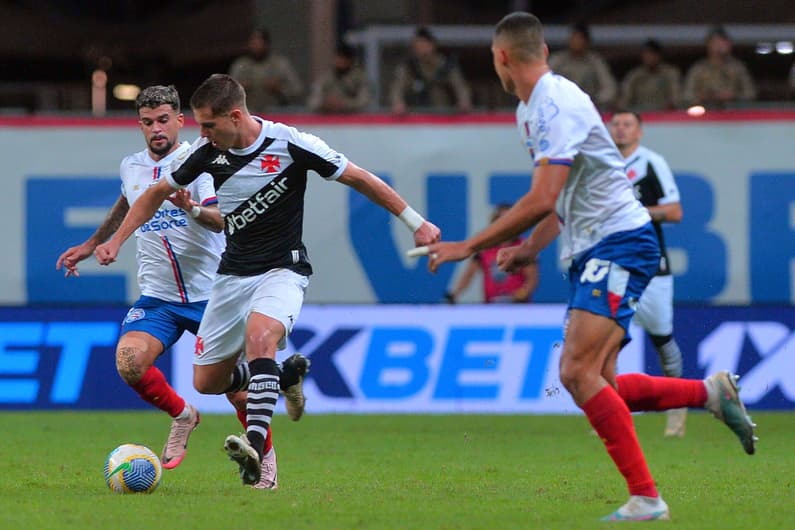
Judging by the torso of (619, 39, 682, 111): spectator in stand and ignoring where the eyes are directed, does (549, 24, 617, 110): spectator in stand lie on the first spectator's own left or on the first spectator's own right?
on the first spectator's own right

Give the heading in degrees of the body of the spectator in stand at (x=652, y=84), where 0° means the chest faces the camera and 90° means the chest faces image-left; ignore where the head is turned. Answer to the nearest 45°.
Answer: approximately 0°

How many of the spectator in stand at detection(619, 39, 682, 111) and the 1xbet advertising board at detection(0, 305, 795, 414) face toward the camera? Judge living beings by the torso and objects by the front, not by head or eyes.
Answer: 2

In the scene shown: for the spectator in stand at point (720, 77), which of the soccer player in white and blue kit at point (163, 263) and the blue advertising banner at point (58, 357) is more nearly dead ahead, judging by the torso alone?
the soccer player in white and blue kit

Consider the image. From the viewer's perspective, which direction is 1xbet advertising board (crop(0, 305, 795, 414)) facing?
toward the camera

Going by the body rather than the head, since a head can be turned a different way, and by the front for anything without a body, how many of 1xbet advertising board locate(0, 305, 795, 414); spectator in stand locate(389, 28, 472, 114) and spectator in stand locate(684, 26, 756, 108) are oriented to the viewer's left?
0

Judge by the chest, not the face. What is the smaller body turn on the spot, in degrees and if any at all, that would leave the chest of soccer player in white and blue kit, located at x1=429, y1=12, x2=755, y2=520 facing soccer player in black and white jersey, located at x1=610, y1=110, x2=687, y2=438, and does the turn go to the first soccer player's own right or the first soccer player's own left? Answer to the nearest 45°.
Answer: approximately 90° to the first soccer player's own right

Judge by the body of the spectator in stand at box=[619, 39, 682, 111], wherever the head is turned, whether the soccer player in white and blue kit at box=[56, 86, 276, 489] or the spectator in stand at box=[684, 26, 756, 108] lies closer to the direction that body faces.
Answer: the soccer player in white and blue kit

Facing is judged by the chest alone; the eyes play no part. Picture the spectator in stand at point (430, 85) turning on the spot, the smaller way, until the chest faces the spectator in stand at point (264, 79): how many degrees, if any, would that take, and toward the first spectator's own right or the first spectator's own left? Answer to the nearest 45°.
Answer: approximately 90° to the first spectator's own right

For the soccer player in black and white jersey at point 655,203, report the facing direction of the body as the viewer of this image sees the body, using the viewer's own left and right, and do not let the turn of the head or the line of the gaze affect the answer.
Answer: facing the viewer and to the left of the viewer
